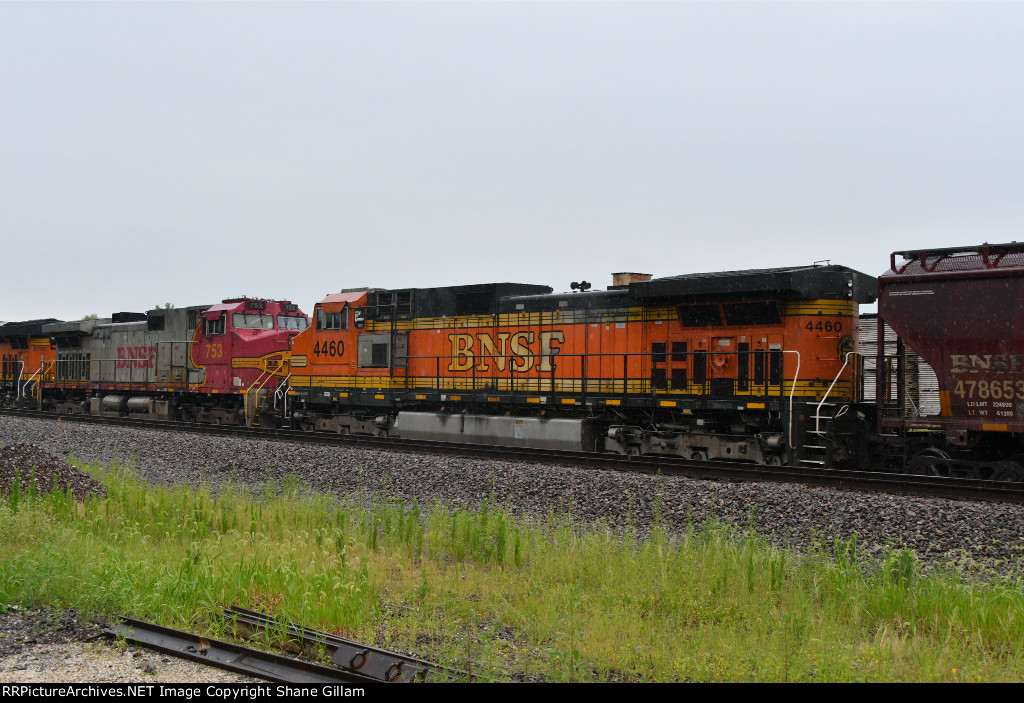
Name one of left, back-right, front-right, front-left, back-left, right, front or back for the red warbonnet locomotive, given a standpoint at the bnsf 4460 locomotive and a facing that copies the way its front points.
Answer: front

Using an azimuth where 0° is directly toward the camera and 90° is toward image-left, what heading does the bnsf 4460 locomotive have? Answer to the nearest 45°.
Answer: approximately 135°

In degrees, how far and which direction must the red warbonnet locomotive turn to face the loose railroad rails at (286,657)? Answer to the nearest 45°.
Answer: approximately 45° to its right

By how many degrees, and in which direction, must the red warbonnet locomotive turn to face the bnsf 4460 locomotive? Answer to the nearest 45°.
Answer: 0° — it already faces it

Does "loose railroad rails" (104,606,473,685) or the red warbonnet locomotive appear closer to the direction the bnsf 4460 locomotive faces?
the red warbonnet locomotive

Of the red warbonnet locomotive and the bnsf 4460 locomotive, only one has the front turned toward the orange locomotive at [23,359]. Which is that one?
the bnsf 4460 locomotive

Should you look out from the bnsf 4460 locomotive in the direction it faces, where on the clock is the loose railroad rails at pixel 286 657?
The loose railroad rails is roughly at 8 o'clock from the bnsf 4460 locomotive.

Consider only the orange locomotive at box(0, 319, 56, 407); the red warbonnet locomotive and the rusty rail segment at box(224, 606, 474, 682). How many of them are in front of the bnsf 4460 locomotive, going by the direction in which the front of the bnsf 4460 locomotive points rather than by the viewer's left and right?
2

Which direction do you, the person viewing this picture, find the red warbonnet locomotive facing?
facing the viewer and to the right of the viewer

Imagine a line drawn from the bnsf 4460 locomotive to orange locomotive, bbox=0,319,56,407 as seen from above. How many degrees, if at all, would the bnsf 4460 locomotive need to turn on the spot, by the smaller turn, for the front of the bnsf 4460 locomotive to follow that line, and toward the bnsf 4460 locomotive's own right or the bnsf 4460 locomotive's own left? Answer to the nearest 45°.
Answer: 0° — it already faces it
